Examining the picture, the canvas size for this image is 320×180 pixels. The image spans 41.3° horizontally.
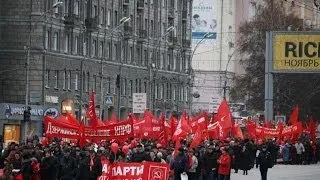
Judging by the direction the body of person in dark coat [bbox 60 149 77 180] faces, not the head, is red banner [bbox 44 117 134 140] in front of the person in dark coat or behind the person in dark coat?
behind

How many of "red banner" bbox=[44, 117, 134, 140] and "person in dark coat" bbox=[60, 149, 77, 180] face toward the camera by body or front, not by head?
2

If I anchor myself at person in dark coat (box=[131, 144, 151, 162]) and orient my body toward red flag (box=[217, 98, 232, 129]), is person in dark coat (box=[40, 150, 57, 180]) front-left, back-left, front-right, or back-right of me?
back-left

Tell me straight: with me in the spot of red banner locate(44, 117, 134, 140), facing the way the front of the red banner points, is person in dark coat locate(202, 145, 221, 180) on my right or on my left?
on my left

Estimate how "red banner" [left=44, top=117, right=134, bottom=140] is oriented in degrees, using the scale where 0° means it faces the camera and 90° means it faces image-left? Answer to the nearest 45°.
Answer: approximately 0°
